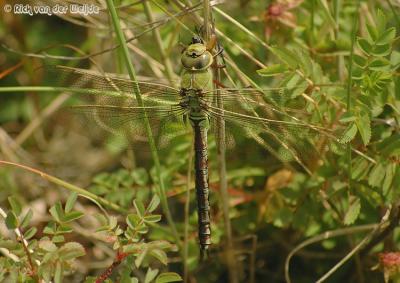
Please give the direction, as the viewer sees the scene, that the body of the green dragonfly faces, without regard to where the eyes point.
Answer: away from the camera
